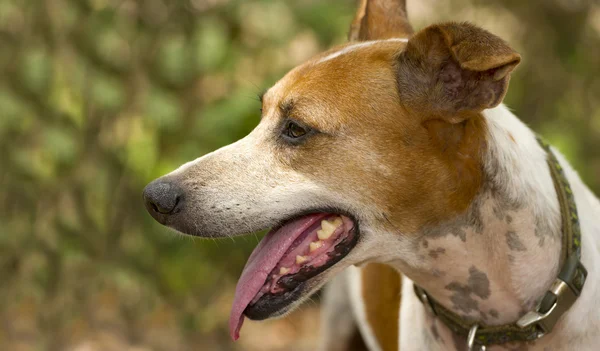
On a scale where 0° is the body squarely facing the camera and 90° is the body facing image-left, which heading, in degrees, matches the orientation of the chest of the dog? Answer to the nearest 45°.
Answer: approximately 90°
